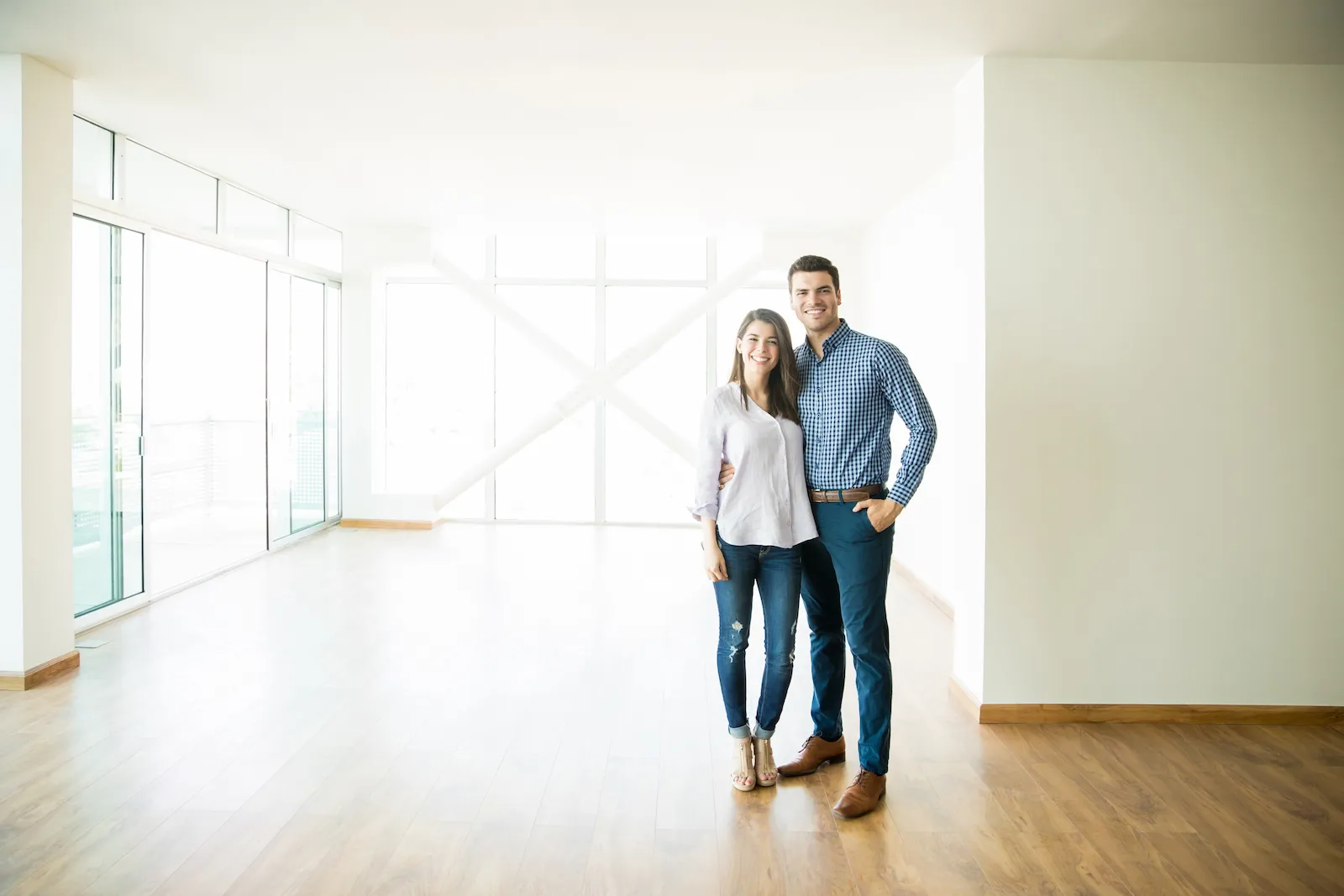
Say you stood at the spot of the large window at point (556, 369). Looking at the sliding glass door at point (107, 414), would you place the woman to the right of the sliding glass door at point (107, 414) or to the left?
left

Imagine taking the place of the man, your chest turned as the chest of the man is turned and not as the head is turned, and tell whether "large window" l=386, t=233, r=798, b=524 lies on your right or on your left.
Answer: on your right

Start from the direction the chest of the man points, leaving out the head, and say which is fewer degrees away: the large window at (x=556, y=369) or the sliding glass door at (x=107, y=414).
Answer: the sliding glass door

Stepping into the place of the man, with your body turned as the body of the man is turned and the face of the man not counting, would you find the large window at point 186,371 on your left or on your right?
on your right

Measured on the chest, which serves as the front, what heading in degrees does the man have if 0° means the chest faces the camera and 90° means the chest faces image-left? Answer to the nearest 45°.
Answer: approximately 45°
